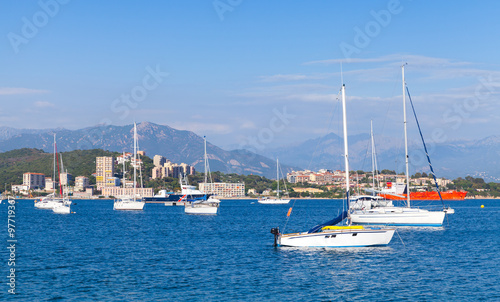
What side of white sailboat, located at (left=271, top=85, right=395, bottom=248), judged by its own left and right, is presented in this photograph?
right
